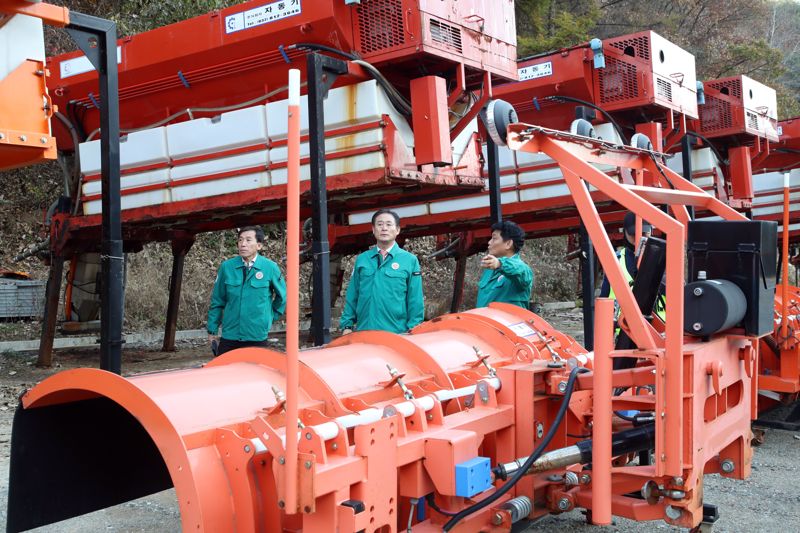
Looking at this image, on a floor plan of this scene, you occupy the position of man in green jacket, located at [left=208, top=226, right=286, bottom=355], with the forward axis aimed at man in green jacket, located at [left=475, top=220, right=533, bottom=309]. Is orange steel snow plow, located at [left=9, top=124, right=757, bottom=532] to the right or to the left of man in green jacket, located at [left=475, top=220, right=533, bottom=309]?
right

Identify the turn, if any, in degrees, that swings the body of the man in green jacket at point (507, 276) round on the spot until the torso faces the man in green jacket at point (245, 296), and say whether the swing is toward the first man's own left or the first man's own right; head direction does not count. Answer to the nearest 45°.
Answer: approximately 45° to the first man's own right

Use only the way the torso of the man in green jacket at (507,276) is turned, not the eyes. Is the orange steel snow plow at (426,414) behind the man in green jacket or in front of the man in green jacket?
in front

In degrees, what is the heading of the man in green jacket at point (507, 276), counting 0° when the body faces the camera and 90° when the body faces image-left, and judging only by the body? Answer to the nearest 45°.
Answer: approximately 45°
